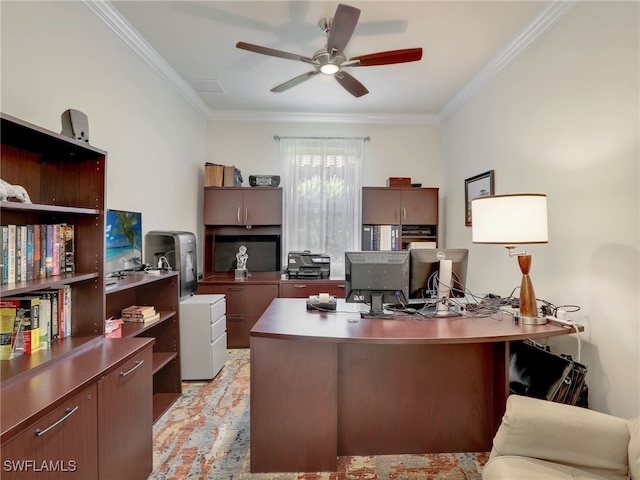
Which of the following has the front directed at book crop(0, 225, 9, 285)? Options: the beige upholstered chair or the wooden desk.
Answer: the beige upholstered chair

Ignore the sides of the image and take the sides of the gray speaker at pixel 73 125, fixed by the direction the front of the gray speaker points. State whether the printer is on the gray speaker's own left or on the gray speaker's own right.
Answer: on the gray speaker's own left

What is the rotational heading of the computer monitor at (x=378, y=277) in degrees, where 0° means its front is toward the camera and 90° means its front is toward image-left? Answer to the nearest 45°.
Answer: approximately 180°

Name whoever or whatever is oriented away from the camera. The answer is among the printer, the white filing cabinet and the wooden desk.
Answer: the wooden desk

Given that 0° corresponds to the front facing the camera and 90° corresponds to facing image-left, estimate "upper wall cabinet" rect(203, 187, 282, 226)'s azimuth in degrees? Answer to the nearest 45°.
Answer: approximately 0°

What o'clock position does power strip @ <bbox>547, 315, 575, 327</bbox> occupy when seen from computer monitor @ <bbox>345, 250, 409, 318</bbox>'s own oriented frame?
The power strip is roughly at 3 o'clock from the computer monitor.

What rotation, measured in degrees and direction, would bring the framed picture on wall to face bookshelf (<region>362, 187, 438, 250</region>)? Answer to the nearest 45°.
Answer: approximately 45° to its right

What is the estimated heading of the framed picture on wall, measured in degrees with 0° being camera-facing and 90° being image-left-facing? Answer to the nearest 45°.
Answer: approximately 45°

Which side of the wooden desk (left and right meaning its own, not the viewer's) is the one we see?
back

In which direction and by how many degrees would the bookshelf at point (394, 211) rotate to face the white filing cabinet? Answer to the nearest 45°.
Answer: approximately 45° to its right
